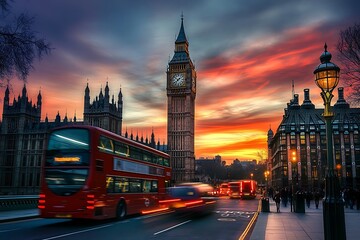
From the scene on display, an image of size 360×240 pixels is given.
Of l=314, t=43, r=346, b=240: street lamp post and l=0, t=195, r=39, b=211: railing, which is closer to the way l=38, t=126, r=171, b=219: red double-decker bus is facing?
the railing
